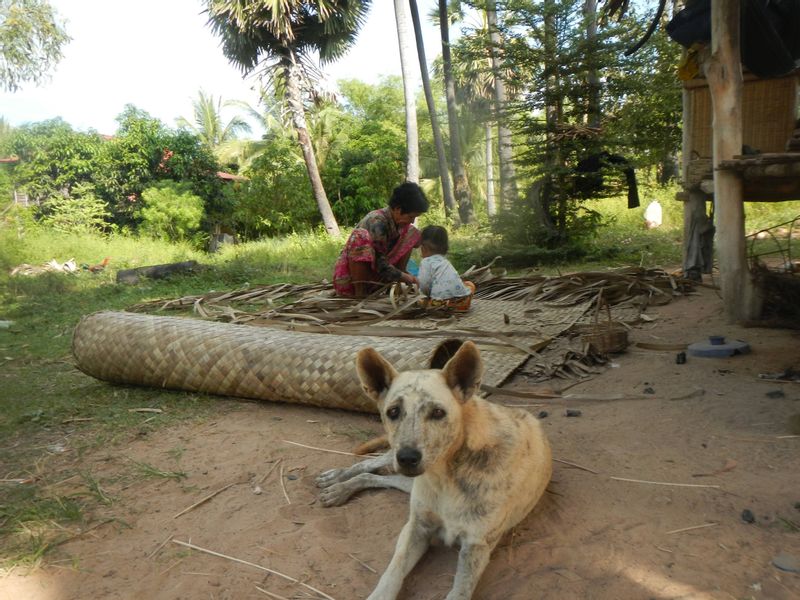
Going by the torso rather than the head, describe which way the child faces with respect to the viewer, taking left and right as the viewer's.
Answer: facing away from the viewer and to the left of the viewer

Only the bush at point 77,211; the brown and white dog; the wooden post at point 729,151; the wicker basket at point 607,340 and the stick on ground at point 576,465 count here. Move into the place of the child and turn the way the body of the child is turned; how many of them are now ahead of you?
1

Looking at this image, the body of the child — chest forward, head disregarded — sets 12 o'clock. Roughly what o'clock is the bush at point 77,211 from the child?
The bush is roughly at 12 o'clock from the child.

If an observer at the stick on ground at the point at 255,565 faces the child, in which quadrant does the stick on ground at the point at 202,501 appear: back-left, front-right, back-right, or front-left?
front-left

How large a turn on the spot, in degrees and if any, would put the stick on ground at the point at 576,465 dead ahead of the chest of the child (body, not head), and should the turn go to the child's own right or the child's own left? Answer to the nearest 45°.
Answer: approximately 135° to the child's own left

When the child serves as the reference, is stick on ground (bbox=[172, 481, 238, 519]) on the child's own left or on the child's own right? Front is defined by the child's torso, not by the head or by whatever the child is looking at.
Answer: on the child's own left

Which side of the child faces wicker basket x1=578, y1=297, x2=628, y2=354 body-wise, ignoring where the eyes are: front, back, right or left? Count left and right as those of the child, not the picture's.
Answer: back

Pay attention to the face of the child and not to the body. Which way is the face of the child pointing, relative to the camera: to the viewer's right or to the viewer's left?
to the viewer's left

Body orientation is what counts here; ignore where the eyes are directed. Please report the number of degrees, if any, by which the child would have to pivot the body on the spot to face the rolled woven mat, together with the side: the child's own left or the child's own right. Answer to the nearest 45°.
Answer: approximately 90° to the child's own left

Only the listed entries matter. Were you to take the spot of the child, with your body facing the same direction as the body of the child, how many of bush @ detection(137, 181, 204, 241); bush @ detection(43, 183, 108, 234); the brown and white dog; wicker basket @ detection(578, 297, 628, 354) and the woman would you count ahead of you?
3

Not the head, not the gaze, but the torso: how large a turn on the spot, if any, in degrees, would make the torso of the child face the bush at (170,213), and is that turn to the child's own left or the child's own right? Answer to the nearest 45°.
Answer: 0° — they already face it

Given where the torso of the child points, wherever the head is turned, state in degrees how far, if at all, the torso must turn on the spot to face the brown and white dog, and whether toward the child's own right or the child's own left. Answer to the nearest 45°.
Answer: approximately 135° to the child's own left

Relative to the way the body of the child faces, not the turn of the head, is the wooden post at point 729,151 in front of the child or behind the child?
behind

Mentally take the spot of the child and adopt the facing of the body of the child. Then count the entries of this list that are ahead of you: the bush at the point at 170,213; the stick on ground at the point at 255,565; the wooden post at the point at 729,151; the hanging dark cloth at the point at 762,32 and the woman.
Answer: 2

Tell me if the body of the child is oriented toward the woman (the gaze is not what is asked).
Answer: yes
